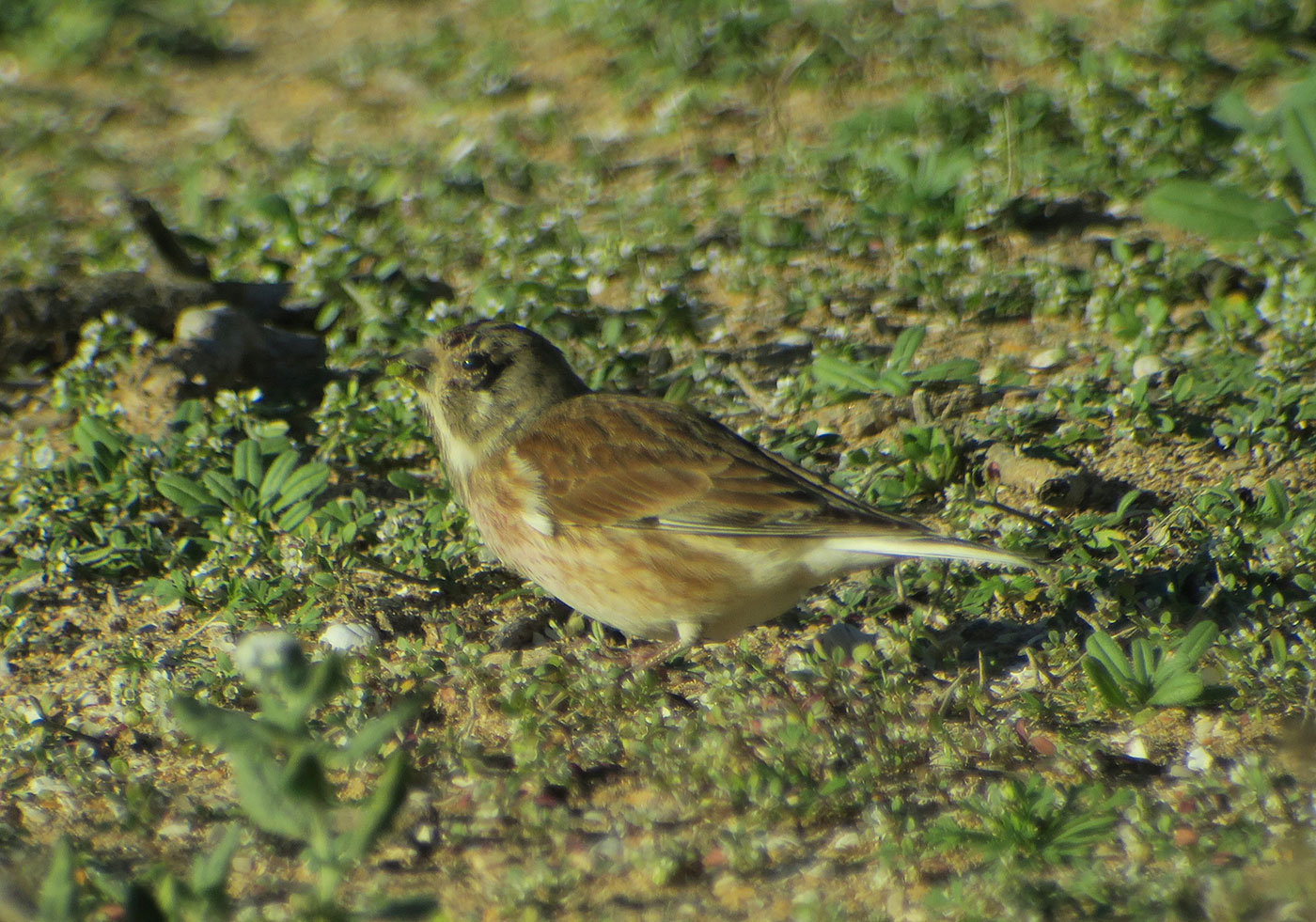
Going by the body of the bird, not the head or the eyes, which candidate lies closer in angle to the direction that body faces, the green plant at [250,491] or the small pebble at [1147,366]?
the green plant

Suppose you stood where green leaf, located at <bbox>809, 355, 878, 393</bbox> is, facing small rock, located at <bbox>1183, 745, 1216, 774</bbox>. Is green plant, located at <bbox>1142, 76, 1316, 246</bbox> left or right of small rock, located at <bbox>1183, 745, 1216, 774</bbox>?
left

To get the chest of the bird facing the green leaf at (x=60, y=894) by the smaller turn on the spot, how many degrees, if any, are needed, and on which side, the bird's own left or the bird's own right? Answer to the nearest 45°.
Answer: approximately 45° to the bird's own left

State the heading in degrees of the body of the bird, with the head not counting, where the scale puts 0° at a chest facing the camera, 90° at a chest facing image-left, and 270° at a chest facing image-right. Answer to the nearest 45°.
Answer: approximately 90°

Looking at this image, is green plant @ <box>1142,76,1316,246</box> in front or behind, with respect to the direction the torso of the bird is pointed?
behind

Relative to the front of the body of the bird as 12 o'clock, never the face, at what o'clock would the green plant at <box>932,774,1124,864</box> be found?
The green plant is roughly at 8 o'clock from the bird.

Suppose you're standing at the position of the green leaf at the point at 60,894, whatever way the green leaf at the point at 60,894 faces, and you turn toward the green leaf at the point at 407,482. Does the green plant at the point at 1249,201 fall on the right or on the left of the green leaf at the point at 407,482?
right

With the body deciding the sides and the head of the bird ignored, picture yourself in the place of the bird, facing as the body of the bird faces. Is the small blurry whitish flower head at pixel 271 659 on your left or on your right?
on your left

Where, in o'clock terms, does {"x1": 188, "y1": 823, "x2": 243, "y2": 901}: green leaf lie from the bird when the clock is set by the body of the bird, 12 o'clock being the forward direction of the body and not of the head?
The green leaf is roughly at 10 o'clock from the bird.
